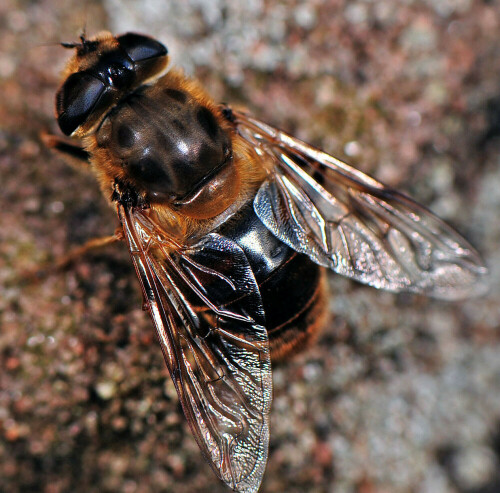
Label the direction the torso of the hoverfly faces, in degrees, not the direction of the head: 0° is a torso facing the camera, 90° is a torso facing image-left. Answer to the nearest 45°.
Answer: approximately 135°
